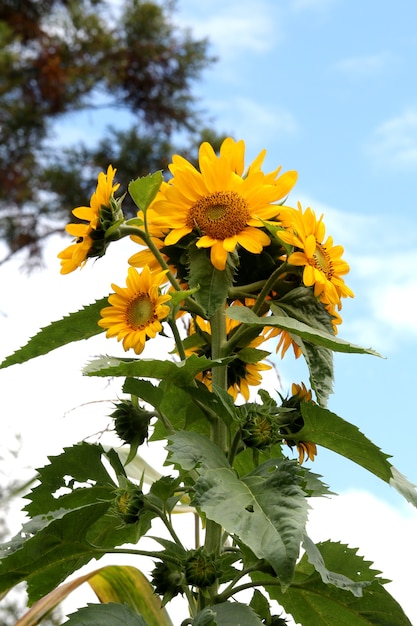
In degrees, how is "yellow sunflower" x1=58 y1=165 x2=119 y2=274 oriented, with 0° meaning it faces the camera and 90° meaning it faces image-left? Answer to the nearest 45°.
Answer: approximately 90°

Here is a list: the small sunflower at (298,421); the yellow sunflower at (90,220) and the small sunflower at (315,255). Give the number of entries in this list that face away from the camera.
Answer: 0

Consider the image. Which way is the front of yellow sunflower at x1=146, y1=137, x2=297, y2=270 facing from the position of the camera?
facing the viewer

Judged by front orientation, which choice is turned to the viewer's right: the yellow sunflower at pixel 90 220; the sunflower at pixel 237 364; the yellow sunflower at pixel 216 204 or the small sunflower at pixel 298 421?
the small sunflower

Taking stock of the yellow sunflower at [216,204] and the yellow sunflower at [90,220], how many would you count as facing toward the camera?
1

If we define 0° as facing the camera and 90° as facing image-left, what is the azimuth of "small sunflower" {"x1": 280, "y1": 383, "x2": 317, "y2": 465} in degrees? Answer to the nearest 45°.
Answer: approximately 270°

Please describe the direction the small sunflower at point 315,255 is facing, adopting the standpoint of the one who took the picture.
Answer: facing the viewer and to the right of the viewer

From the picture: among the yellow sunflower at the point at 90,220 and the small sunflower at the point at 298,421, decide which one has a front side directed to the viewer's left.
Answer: the yellow sunflower

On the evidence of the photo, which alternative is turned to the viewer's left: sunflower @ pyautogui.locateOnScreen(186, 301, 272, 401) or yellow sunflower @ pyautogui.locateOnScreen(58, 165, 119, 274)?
the yellow sunflower
